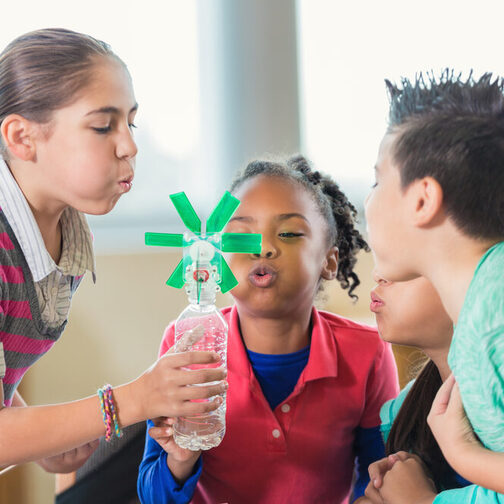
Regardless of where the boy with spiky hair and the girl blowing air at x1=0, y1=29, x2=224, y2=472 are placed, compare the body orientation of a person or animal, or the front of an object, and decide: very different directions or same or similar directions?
very different directions

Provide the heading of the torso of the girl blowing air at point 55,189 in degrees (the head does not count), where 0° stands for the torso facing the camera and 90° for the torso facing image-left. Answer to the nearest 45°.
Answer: approximately 315°

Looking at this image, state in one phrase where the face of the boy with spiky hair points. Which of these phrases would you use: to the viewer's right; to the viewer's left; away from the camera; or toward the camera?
to the viewer's left

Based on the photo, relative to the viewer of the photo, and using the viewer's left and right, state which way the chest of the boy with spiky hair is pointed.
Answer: facing away from the viewer and to the left of the viewer
